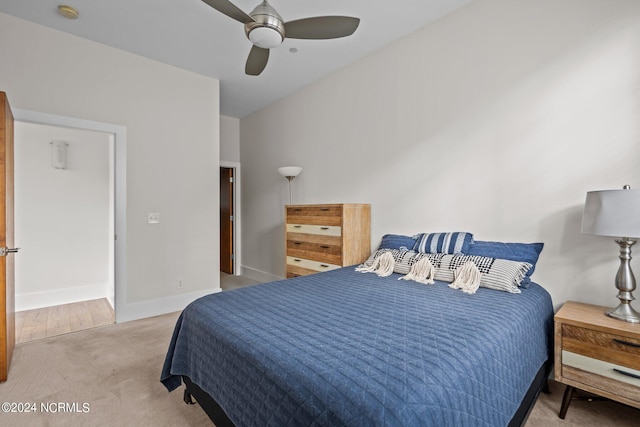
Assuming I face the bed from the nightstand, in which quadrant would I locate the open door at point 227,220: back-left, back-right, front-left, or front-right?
front-right

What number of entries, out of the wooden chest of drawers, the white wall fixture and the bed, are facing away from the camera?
0

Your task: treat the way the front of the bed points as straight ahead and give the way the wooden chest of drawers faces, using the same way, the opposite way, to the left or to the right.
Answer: the same way

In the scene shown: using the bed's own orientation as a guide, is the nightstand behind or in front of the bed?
behind

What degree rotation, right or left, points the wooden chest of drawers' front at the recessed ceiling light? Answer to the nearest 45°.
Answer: approximately 45° to its right

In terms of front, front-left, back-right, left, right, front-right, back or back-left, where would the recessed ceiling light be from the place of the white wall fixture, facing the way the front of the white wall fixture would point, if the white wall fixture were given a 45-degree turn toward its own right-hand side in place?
front-left

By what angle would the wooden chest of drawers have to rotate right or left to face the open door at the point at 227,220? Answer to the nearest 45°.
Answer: approximately 90° to its right

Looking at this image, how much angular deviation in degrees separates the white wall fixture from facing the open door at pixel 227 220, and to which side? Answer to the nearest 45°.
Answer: approximately 90° to its left

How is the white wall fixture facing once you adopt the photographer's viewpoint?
facing the viewer

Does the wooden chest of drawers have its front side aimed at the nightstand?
no

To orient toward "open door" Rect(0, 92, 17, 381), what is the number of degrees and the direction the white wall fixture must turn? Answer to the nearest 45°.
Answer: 0° — it already faces it

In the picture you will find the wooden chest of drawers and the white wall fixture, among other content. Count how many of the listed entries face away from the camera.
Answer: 0

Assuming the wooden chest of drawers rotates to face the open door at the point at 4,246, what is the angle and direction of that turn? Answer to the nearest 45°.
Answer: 0° — it already faces it

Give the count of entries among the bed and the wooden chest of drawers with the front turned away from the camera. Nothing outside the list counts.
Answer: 0

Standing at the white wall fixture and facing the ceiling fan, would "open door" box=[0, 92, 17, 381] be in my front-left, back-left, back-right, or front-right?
front-right

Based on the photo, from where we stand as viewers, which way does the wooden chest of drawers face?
facing the viewer and to the left of the viewer
